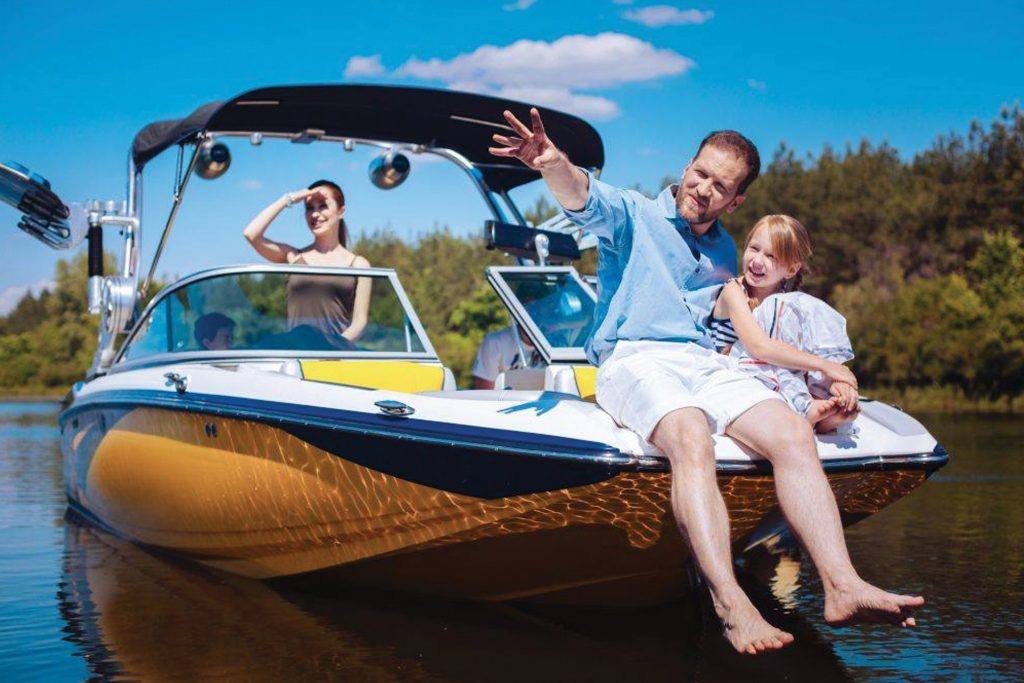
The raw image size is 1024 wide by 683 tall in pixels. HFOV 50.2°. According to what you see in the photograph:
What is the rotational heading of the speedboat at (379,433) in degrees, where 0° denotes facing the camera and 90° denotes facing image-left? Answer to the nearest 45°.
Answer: approximately 315°

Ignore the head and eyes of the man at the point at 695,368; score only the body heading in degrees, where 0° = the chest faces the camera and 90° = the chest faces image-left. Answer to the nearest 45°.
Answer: approximately 315°

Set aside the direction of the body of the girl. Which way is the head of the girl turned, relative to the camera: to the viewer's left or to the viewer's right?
to the viewer's left
